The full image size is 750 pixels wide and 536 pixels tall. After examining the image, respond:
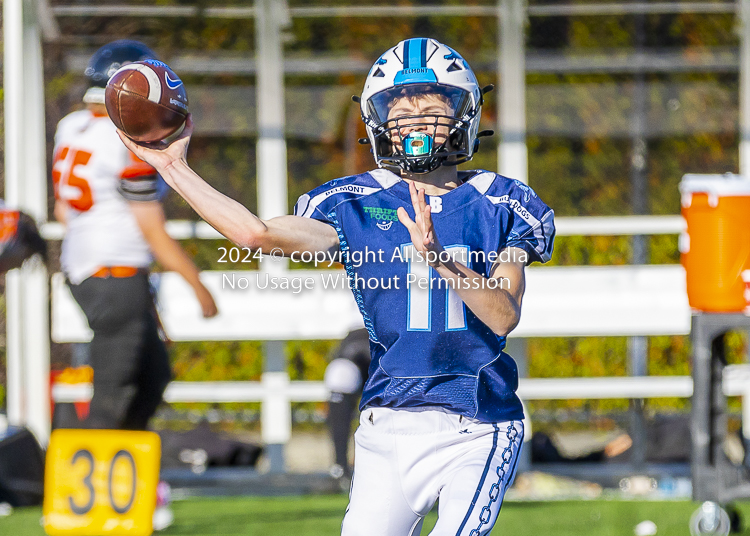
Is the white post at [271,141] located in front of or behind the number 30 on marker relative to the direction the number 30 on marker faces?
behind

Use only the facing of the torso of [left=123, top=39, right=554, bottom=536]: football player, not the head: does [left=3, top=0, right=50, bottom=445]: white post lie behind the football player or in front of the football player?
behind

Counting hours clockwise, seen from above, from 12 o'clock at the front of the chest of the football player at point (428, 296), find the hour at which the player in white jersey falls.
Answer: The player in white jersey is roughly at 5 o'clock from the football player.

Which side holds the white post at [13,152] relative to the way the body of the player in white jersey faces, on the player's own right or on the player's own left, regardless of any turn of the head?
on the player's own left

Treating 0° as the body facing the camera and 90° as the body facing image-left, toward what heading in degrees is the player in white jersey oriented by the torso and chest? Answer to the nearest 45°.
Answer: approximately 225°

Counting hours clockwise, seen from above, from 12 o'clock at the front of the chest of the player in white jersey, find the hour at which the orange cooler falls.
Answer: The orange cooler is roughly at 2 o'clock from the player in white jersey.

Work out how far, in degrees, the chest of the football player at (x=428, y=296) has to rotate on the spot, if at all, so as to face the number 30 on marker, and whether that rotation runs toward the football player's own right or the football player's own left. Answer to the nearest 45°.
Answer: approximately 135° to the football player's own right

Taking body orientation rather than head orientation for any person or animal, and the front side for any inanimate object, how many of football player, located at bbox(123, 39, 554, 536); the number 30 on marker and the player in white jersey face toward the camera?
2

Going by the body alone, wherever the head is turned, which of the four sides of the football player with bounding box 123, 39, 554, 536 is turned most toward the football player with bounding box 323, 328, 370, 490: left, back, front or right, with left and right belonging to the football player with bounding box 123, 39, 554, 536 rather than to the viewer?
back

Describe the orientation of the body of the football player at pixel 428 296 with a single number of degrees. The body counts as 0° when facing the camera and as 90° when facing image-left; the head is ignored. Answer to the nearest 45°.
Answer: approximately 0°
